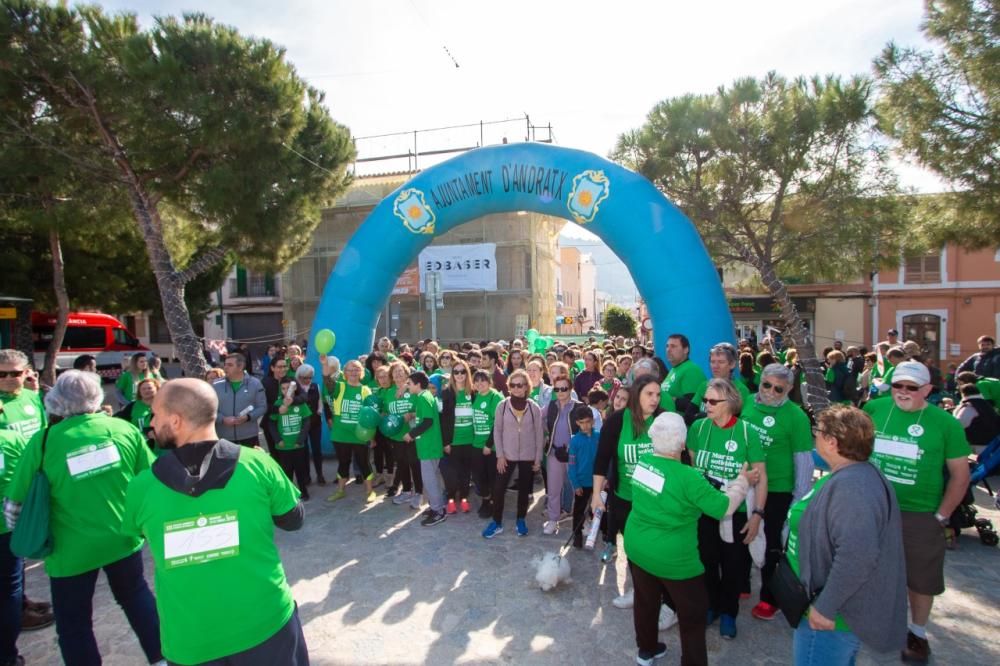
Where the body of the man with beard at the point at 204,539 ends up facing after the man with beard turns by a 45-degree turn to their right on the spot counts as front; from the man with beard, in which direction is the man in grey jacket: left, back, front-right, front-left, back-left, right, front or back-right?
front-left

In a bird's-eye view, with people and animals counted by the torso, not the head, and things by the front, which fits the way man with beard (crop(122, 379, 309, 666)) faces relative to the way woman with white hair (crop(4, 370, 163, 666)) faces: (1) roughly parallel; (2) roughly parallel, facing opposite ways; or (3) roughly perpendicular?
roughly parallel

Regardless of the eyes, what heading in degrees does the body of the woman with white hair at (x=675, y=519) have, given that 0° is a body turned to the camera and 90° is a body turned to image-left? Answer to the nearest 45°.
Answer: approximately 225°

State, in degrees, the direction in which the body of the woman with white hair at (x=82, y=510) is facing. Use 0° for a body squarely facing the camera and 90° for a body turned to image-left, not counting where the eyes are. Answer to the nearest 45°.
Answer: approximately 180°

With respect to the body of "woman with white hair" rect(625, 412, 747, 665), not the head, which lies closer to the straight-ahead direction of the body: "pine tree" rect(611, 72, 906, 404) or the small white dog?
the pine tree

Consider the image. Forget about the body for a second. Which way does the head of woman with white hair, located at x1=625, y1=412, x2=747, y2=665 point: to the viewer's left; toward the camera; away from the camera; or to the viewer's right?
away from the camera

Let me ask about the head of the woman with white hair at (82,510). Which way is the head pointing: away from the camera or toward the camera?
away from the camera

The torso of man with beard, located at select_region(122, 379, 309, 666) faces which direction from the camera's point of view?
away from the camera

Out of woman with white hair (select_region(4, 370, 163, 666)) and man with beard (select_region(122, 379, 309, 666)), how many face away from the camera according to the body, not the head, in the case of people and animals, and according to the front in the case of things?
2

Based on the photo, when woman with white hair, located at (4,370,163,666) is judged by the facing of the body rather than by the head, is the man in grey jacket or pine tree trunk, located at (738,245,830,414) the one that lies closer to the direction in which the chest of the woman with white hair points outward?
the man in grey jacket

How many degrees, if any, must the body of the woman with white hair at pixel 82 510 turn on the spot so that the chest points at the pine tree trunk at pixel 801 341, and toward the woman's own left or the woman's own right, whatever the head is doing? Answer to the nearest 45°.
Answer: approximately 90° to the woman's own right

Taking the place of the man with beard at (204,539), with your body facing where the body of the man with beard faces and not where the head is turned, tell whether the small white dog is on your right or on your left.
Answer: on your right
